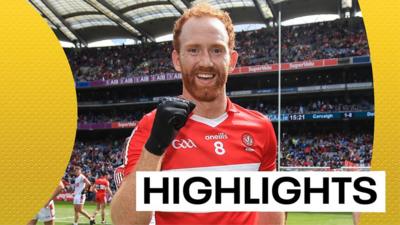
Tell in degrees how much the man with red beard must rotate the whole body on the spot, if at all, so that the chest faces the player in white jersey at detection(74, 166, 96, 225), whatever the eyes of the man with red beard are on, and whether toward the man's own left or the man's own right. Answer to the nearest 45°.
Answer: approximately 180°

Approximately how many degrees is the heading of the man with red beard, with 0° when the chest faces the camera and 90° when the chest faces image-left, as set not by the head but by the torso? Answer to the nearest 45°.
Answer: approximately 0°
